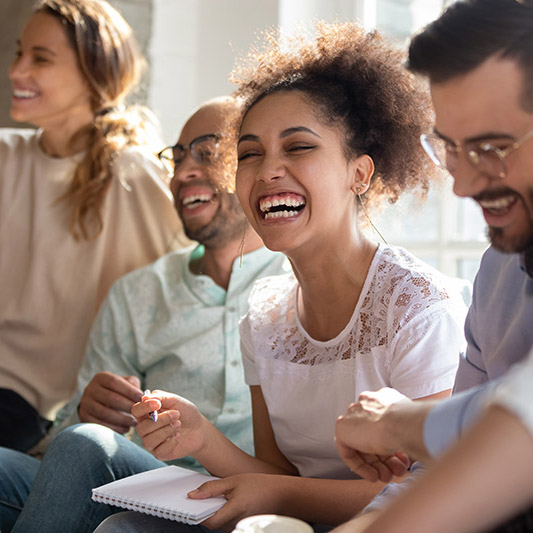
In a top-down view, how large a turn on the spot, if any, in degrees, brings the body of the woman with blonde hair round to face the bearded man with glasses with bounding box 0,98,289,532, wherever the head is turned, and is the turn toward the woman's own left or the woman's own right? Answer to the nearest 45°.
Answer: approximately 90° to the woman's own left

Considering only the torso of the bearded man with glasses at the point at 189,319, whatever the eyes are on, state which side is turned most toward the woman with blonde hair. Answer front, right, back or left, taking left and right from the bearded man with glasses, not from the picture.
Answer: right

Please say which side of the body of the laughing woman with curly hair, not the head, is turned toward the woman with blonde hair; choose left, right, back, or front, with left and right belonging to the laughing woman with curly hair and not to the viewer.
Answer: right

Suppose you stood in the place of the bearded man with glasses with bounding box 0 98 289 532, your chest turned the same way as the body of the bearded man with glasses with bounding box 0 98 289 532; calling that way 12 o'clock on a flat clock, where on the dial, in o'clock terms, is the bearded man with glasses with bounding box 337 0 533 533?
the bearded man with glasses with bounding box 337 0 533 533 is roughly at 10 o'clock from the bearded man with glasses with bounding box 0 98 289 532.

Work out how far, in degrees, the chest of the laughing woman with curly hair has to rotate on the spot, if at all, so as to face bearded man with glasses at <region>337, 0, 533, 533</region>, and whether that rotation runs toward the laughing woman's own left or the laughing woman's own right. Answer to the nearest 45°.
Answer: approximately 45° to the laughing woman's own left

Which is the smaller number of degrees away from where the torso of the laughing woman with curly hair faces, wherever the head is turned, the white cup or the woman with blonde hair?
the white cup

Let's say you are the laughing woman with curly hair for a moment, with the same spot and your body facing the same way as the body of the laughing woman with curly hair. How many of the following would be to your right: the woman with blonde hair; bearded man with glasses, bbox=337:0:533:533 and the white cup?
1

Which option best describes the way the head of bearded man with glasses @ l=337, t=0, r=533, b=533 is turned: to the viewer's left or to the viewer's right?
to the viewer's left

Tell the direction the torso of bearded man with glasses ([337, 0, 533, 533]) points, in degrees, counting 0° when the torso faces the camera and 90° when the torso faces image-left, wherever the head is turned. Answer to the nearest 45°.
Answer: approximately 45°

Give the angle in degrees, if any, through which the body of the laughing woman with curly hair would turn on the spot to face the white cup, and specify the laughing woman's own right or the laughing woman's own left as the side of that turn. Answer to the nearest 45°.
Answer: approximately 45° to the laughing woman's own left

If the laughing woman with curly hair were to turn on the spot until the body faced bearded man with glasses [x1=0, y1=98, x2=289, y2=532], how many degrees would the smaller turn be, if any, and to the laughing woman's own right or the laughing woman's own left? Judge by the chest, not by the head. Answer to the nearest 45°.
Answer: approximately 90° to the laughing woman's own right
